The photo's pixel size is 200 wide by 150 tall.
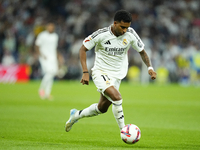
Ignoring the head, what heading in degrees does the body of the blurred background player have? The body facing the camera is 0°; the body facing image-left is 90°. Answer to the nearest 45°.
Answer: approximately 315°
